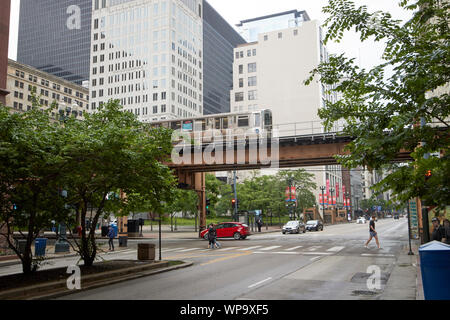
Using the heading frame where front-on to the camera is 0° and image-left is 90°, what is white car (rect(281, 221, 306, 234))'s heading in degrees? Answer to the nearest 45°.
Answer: approximately 45°

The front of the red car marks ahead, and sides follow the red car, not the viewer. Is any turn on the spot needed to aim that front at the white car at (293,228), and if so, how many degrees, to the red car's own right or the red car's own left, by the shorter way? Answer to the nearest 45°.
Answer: approximately 135° to the red car's own right

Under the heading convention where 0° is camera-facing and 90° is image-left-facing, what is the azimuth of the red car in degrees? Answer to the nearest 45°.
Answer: approximately 90°

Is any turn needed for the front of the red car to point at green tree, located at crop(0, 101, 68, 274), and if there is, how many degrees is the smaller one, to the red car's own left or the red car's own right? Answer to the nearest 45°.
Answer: approximately 90° to the red car's own left

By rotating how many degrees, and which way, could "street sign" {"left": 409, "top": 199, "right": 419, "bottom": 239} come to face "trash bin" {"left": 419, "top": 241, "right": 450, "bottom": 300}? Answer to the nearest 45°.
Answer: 0° — it already faces it
